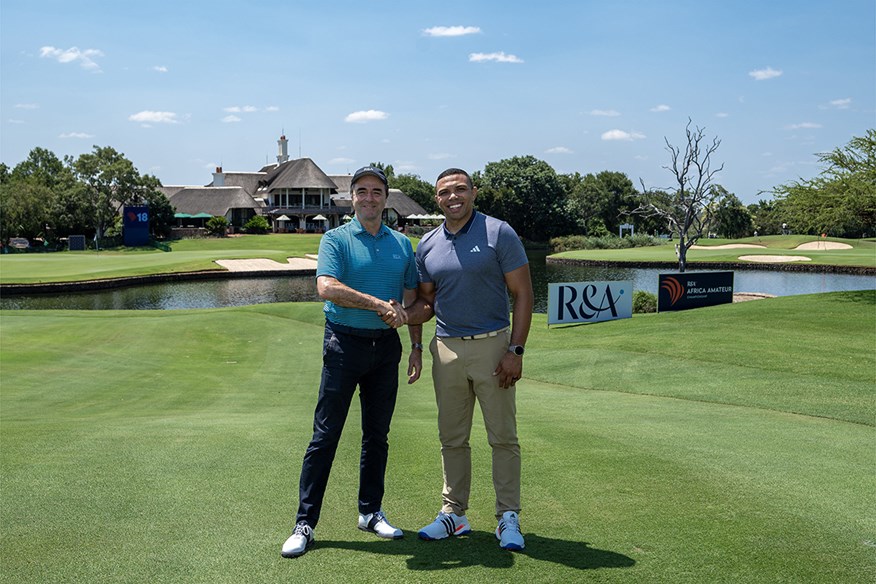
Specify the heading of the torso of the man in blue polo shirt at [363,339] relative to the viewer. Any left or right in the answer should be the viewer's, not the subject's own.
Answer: facing the viewer

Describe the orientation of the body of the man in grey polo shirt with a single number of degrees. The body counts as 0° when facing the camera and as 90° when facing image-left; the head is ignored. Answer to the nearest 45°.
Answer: approximately 45°

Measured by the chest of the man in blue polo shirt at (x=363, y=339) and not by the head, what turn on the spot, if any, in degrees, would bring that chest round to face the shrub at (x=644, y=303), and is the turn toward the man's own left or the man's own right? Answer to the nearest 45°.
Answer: approximately 135° to the man's own left

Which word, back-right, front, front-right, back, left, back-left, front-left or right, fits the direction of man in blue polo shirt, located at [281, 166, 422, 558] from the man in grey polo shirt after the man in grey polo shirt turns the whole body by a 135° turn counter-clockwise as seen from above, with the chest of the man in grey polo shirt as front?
back
